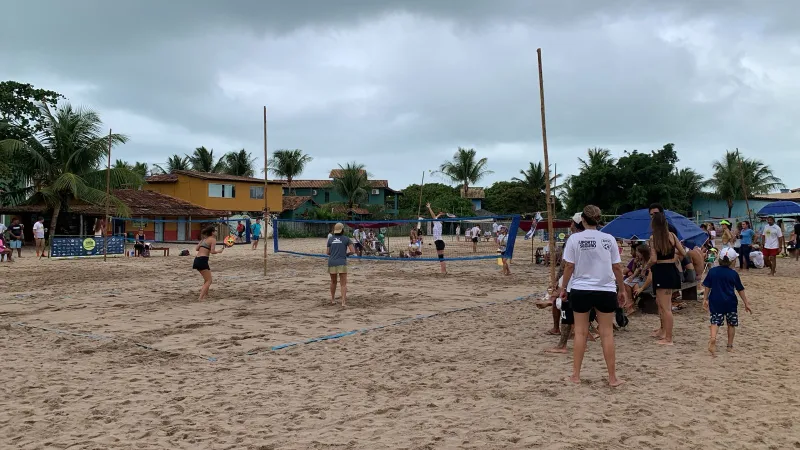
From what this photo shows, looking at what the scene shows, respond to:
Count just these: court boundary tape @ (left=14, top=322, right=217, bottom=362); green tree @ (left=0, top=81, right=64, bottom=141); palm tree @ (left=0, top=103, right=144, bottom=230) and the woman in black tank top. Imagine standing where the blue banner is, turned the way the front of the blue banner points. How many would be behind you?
2

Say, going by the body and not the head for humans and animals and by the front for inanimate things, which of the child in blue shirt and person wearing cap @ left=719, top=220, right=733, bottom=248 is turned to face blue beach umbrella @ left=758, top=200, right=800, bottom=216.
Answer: the child in blue shirt

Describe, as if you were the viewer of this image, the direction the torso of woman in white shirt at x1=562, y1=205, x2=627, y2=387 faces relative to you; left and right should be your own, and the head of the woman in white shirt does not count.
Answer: facing away from the viewer

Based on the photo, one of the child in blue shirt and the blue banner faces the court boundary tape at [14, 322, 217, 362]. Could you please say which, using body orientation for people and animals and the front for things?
the blue banner

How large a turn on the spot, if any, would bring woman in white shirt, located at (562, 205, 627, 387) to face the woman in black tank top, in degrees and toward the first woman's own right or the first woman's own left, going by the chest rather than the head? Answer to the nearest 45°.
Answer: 0° — they already face them

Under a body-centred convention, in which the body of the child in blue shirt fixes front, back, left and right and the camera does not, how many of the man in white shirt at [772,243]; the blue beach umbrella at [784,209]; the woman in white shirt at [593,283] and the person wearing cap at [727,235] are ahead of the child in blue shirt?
3

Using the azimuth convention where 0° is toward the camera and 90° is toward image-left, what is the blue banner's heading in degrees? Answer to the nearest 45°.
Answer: approximately 0°

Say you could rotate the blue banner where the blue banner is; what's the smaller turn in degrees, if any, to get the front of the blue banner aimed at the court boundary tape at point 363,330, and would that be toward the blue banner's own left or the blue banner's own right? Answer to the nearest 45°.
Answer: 0° — it already faces it

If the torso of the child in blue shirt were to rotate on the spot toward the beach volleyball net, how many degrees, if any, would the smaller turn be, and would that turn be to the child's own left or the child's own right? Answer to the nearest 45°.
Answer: approximately 45° to the child's own left

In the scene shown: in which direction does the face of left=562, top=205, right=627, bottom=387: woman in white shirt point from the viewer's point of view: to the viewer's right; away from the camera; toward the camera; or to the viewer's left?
away from the camera

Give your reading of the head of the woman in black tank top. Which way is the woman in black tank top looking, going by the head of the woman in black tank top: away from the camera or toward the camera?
away from the camera

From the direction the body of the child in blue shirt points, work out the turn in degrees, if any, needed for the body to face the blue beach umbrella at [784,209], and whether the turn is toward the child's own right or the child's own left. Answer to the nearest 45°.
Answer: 0° — they already face it
